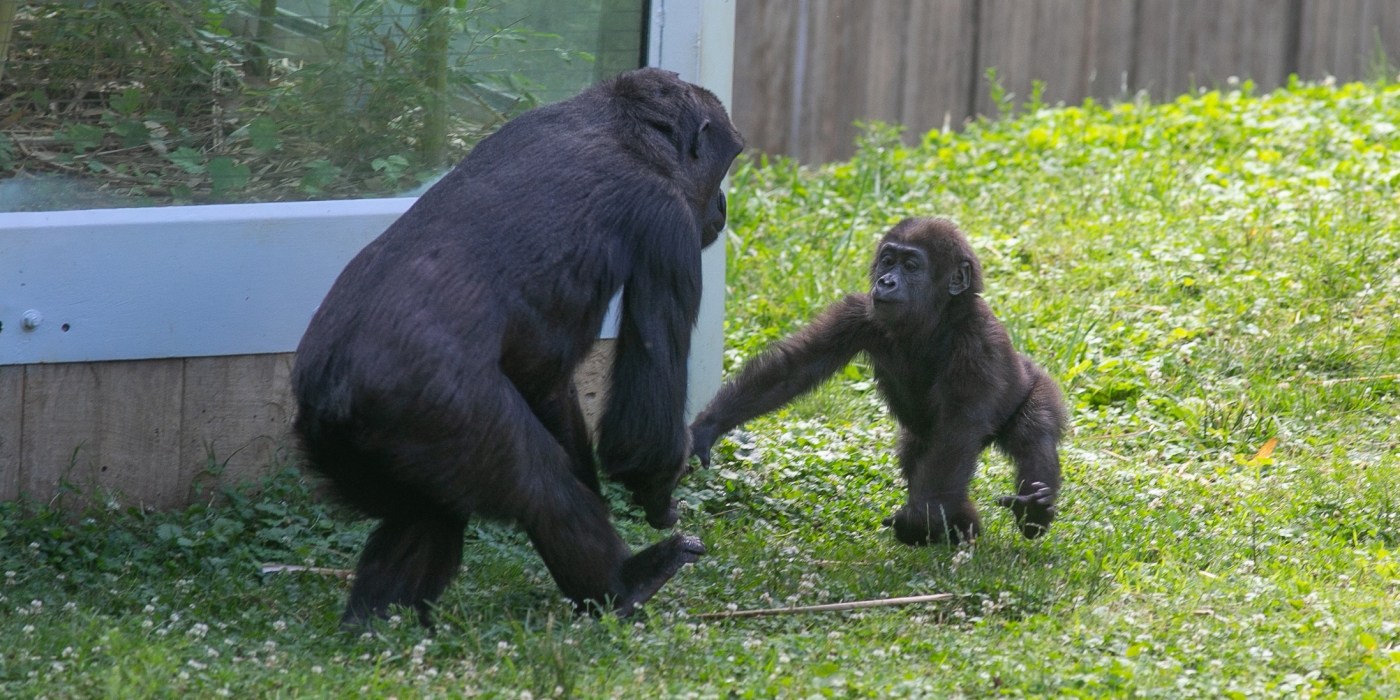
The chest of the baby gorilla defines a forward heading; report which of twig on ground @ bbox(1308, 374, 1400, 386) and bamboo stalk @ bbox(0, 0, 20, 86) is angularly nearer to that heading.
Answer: the bamboo stalk

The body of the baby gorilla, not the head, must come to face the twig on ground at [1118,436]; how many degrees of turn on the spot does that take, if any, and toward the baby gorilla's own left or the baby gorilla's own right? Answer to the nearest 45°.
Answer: approximately 180°

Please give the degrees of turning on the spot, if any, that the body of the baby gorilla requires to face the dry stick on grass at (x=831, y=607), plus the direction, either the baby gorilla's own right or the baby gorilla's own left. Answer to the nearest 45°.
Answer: approximately 45° to the baby gorilla's own left

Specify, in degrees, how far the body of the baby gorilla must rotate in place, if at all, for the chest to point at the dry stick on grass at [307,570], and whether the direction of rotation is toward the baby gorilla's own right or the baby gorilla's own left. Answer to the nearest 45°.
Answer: approximately 45° to the baby gorilla's own right

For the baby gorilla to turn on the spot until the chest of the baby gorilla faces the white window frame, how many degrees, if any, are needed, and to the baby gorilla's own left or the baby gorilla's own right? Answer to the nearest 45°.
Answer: approximately 45° to the baby gorilla's own right

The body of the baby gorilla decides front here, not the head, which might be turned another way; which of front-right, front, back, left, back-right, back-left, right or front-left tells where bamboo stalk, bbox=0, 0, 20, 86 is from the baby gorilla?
front-right

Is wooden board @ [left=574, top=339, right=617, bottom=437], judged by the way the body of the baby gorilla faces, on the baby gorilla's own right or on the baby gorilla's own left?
on the baby gorilla's own right

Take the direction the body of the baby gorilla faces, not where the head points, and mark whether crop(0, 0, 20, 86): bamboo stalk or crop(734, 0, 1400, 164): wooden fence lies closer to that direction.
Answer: the bamboo stalk

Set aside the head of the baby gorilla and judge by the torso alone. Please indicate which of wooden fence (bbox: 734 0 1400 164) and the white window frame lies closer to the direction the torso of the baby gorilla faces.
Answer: the white window frame

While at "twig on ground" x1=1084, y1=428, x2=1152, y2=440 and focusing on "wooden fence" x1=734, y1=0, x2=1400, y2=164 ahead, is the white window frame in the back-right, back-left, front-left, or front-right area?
back-left

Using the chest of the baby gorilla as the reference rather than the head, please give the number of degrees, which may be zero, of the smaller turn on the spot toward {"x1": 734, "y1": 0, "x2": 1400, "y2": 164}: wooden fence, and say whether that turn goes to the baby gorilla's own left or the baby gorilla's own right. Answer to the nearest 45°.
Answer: approximately 135° to the baby gorilla's own right

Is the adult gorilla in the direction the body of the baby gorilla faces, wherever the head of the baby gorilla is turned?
yes

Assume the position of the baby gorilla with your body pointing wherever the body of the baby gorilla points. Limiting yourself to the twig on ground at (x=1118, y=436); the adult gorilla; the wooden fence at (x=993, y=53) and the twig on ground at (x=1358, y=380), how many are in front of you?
1

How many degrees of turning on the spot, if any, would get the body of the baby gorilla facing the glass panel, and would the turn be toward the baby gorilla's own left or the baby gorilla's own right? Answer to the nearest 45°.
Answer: approximately 45° to the baby gorilla's own right
